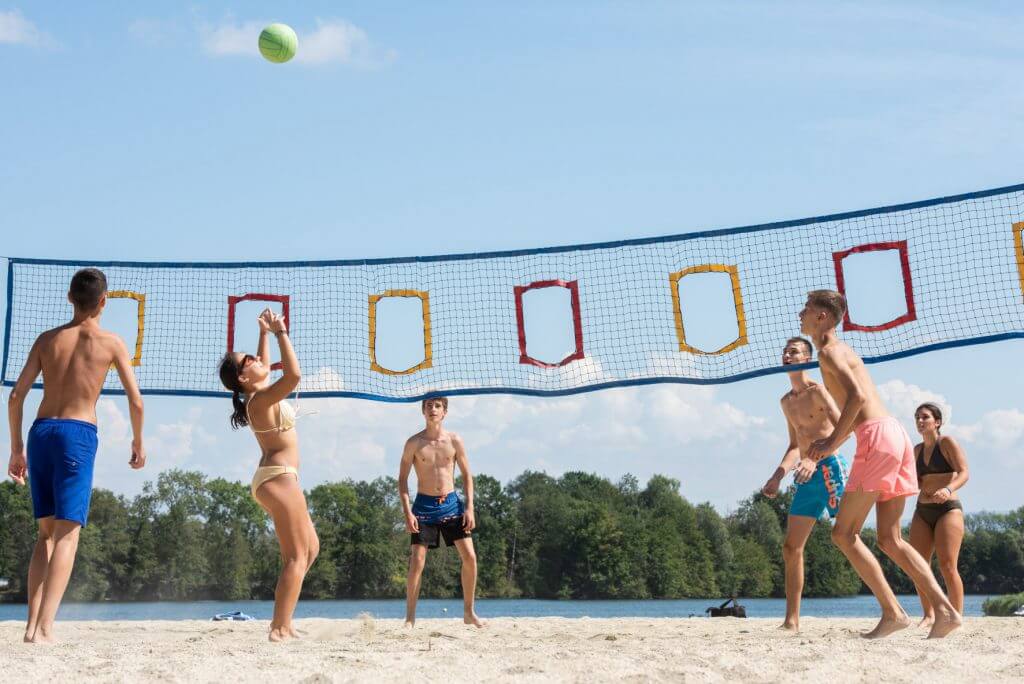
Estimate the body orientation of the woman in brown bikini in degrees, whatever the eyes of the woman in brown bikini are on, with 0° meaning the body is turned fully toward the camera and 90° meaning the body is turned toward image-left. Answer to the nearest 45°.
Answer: approximately 45°

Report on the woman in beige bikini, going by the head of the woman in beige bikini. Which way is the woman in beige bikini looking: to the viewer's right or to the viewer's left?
to the viewer's right

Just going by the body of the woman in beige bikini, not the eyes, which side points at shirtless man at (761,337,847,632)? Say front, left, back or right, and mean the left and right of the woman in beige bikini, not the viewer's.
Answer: front

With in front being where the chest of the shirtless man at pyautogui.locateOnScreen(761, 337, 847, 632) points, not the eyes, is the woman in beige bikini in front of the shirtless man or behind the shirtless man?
in front

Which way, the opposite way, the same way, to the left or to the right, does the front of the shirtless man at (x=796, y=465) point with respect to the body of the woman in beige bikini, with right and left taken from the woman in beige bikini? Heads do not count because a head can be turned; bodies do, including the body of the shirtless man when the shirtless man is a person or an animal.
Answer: the opposite way

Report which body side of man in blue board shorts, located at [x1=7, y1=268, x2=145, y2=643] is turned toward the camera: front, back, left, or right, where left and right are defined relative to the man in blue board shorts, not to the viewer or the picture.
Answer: back

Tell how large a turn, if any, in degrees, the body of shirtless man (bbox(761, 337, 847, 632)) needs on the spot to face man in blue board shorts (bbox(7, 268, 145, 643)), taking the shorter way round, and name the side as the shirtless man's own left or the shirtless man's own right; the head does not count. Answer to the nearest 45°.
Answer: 0° — they already face them
